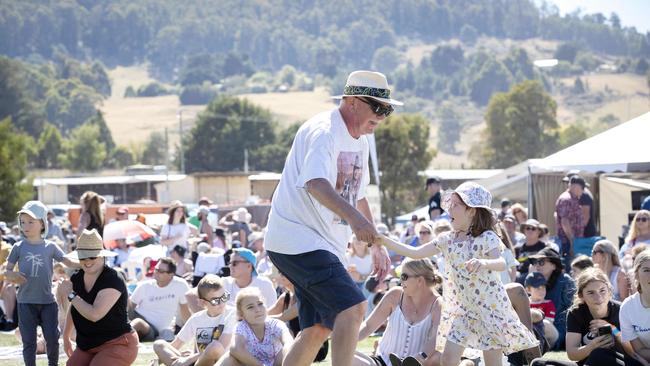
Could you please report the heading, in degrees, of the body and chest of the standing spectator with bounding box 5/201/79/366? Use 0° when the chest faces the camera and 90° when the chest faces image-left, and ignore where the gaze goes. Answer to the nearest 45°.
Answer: approximately 0°

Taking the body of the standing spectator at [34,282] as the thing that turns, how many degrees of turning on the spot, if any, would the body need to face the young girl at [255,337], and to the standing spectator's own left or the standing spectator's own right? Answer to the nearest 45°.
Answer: approximately 45° to the standing spectator's own left

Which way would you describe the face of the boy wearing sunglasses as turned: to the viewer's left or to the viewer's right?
to the viewer's right
